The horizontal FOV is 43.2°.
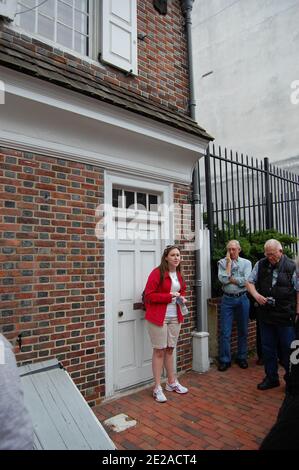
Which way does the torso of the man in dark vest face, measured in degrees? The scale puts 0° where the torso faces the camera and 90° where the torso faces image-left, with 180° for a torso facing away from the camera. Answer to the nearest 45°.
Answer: approximately 45°

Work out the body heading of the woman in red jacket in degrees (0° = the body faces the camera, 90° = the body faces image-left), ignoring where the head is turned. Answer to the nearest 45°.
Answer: approximately 315°

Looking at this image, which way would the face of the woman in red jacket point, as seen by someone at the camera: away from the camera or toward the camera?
toward the camera

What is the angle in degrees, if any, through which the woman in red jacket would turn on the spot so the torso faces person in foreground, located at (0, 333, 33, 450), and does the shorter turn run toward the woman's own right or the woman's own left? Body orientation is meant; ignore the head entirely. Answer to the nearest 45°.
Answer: approximately 45° to the woman's own right

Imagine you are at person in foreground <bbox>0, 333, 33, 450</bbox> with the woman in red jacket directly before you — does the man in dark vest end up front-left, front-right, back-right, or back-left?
front-right

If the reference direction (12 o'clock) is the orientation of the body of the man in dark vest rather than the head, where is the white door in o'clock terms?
The white door is roughly at 1 o'clock from the man in dark vest.

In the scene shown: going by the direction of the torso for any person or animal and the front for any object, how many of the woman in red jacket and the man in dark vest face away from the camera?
0

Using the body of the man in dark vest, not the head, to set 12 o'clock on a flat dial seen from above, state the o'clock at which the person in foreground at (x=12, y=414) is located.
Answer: The person in foreground is roughly at 11 o'clock from the man in dark vest.

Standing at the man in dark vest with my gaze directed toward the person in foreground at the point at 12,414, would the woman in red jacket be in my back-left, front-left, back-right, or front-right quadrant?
front-right
